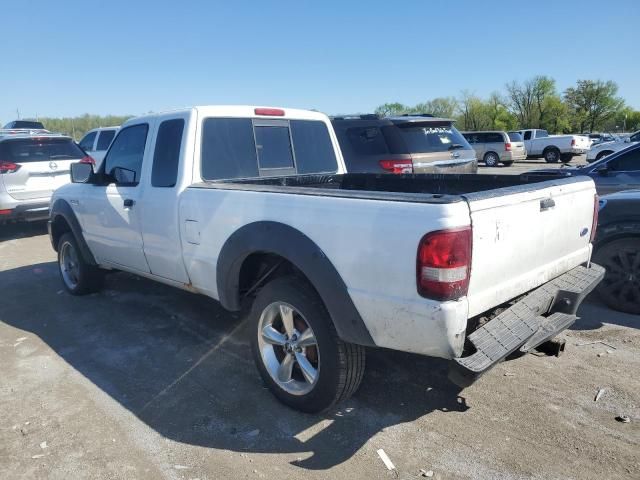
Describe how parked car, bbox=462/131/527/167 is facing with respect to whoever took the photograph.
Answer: facing away from the viewer and to the left of the viewer

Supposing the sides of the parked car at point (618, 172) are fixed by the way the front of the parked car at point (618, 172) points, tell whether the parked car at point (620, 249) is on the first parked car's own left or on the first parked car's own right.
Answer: on the first parked car's own left

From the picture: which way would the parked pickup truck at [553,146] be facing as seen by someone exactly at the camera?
facing away from the viewer and to the left of the viewer

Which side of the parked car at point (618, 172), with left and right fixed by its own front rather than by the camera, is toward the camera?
left

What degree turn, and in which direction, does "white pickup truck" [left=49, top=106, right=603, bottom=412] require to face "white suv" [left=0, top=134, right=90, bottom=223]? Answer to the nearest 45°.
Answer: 0° — it already faces it

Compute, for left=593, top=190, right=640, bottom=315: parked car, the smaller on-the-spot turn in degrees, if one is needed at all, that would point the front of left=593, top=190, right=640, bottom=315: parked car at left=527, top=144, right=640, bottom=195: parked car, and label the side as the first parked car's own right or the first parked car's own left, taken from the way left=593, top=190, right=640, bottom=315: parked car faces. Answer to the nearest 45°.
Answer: approximately 90° to the first parked car's own right

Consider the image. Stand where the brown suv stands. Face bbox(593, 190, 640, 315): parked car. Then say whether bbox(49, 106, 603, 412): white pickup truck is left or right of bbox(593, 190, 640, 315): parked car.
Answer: right

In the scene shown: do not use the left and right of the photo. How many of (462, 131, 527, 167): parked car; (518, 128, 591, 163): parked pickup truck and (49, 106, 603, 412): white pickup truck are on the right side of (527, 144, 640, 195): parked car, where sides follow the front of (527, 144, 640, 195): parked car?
2

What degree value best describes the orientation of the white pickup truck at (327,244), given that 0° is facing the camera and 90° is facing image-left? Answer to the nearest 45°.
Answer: approximately 135°

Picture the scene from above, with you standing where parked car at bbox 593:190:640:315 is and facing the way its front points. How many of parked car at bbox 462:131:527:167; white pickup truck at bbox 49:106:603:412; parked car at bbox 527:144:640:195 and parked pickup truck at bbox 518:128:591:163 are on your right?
3

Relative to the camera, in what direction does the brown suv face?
facing away from the viewer and to the left of the viewer

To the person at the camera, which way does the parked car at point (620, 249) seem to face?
facing to the left of the viewer

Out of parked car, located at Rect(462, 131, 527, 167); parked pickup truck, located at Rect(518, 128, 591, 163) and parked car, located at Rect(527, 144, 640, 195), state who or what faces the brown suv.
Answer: parked car, located at Rect(527, 144, 640, 195)

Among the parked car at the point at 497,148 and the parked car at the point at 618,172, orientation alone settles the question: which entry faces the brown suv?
the parked car at the point at 618,172

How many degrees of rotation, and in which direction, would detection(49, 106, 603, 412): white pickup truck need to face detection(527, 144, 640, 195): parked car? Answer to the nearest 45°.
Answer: approximately 90° to its right

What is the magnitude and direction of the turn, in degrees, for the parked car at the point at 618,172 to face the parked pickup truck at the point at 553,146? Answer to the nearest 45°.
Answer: approximately 90° to its right
